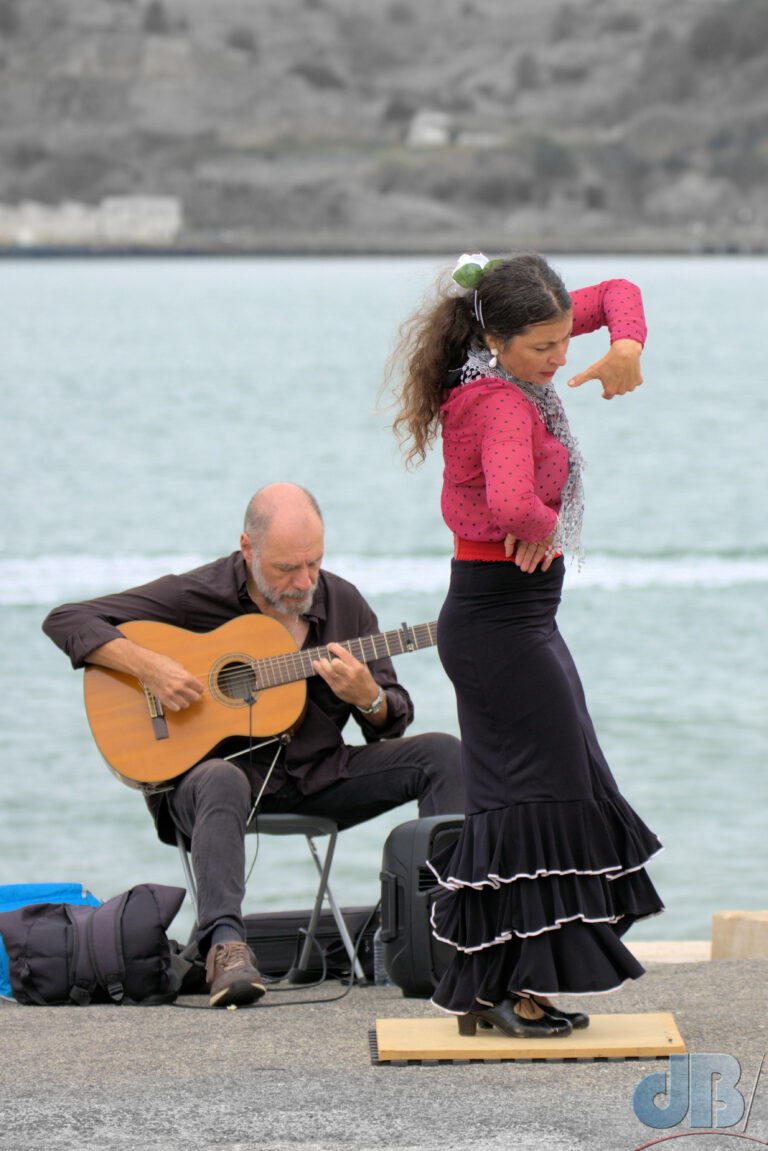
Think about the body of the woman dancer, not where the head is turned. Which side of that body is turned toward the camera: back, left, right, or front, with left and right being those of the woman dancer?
right

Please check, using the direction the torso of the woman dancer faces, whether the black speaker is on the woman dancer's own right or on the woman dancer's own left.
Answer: on the woman dancer's own left

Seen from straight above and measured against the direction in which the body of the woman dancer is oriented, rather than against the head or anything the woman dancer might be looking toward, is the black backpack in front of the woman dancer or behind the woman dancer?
behind

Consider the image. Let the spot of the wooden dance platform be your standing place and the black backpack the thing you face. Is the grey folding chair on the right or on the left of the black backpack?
right

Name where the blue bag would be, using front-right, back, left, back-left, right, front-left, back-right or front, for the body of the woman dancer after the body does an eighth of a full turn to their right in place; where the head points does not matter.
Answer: back
